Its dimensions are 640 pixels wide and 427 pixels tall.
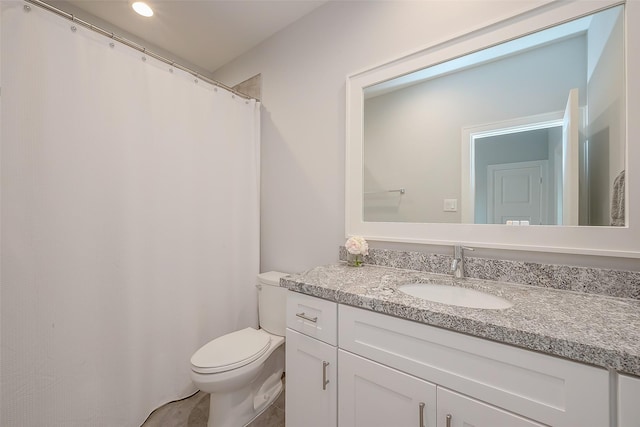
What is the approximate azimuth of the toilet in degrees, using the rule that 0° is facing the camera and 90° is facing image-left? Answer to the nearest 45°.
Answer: approximately 45°

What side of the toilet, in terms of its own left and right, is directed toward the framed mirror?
left

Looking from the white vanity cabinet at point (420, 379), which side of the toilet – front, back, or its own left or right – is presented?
left

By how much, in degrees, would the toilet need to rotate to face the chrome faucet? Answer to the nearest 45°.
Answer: approximately 90° to its left

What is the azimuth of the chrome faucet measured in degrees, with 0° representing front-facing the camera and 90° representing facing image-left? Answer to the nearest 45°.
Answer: approximately 45°
